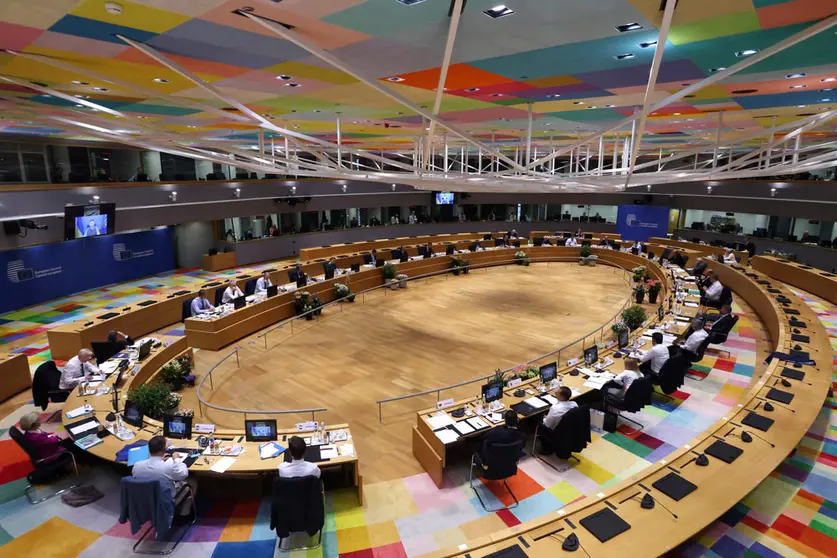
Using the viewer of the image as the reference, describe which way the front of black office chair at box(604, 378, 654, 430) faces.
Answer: facing away from the viewer and to the left of the viewer

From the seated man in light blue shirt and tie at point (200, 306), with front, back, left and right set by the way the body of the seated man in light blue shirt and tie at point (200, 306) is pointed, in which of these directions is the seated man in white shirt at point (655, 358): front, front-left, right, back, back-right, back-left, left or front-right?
front

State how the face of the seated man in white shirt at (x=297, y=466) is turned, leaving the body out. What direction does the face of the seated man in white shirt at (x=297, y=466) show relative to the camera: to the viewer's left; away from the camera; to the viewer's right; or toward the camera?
away from the camera

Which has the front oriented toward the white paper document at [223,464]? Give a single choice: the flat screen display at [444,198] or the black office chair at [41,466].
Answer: the flat screen display

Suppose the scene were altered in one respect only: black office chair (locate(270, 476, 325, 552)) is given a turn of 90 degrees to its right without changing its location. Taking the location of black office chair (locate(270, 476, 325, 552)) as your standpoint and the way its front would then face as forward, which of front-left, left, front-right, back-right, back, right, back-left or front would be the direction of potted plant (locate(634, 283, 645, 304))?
front-left

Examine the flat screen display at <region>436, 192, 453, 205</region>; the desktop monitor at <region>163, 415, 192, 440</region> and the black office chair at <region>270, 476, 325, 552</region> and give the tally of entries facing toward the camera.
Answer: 2

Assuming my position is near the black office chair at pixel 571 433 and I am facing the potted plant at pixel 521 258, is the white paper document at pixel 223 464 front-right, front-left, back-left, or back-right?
back-left

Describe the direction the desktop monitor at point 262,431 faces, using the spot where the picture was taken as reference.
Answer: facing the viewer

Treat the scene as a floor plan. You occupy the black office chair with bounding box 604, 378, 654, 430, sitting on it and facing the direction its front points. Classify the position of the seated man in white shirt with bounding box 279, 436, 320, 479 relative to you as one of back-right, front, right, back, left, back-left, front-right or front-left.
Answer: left

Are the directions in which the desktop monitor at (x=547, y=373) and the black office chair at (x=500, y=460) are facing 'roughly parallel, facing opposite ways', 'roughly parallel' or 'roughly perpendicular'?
roughly parallel, facing opposite ways

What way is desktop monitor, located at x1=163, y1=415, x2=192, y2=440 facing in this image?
toward the camera

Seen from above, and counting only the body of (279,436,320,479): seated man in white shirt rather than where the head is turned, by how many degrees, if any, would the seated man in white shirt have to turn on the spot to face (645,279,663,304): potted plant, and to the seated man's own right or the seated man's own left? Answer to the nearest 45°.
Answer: approximately 45° to the seated man's own right

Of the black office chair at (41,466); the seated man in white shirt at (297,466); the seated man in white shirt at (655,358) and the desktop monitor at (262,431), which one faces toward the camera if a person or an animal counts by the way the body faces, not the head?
the desktop monitor
